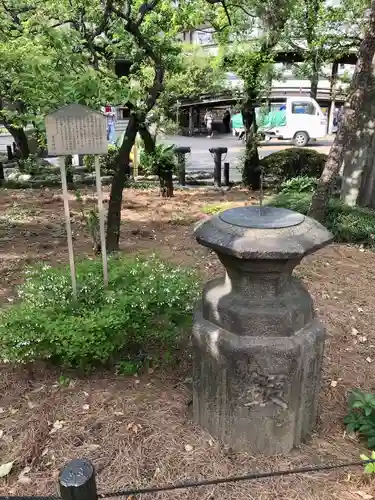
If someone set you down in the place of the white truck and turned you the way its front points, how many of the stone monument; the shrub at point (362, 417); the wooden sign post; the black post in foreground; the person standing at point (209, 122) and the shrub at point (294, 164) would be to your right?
5

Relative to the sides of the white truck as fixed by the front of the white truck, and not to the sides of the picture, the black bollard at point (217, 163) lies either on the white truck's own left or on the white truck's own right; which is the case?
on the white truck's own right

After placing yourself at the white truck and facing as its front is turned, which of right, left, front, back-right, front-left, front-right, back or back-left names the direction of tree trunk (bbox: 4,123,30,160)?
back-right

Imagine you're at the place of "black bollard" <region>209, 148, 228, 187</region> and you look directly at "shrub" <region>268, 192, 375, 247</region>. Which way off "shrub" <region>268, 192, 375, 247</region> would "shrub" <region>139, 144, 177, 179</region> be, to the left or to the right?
right

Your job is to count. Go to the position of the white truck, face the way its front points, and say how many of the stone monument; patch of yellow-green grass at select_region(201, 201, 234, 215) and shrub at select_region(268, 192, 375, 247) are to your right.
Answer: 3

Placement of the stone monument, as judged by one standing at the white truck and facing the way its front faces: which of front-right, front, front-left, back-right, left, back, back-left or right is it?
right

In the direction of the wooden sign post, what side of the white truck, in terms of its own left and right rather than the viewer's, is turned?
right

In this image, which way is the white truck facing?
to the viewer's right

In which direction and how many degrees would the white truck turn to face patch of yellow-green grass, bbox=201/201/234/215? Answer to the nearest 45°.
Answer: approximately 90° to its right

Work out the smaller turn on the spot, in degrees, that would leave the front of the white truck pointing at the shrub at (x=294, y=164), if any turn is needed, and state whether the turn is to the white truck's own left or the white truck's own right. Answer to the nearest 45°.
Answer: approximately 90° to the white truck's own right

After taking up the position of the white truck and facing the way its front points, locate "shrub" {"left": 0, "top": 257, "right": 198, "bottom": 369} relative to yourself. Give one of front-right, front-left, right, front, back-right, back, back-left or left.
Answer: right

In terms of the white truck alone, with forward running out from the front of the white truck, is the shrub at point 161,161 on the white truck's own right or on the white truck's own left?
on the white truck's own right

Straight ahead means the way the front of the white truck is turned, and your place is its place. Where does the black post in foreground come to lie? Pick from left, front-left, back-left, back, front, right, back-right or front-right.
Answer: right

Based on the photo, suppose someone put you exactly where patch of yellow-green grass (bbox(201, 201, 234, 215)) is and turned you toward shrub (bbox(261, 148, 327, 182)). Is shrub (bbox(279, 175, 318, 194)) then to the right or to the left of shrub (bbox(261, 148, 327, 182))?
right

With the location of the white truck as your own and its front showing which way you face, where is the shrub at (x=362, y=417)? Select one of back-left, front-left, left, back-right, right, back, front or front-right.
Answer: right

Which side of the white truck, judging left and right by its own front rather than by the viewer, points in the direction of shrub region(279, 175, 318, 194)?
right
